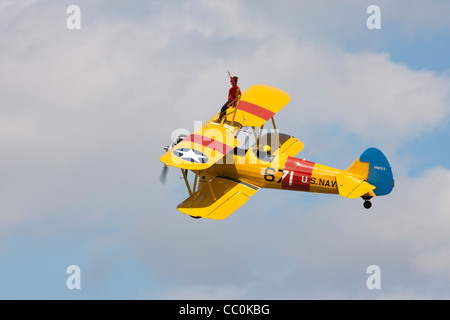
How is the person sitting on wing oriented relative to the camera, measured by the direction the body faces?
to the viewer's left
